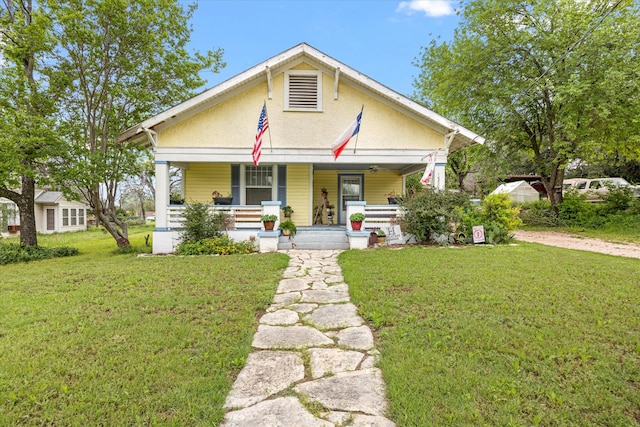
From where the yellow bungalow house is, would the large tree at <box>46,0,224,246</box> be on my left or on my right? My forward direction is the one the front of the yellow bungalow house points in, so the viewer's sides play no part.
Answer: on my right

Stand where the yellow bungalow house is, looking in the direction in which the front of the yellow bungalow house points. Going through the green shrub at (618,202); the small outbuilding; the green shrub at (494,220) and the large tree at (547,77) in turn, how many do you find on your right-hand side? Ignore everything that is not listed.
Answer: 0

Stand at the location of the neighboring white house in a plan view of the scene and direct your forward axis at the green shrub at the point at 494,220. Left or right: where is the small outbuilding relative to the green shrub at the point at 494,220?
left

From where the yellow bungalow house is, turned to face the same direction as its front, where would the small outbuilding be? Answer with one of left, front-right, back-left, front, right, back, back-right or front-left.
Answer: back-left

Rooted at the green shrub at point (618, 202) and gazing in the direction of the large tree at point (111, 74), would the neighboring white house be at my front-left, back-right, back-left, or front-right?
front-right

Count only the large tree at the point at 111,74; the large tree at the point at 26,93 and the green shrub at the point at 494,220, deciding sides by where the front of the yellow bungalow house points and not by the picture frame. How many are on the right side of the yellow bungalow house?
2

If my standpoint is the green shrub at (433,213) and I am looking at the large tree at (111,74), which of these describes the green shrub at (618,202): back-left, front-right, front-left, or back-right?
back-right

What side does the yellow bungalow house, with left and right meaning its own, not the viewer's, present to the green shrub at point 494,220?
left

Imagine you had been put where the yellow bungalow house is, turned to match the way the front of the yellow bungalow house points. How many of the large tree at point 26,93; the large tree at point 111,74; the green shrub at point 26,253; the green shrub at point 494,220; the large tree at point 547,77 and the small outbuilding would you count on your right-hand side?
3

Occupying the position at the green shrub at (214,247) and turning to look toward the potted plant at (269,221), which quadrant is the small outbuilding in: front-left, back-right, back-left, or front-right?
front-left

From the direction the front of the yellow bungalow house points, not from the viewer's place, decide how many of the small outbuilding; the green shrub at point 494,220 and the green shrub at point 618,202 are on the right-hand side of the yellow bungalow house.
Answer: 0

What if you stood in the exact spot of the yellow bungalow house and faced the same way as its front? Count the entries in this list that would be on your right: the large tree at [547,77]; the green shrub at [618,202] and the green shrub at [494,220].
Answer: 0

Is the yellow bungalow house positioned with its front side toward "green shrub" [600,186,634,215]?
no

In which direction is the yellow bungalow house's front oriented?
toward the camera

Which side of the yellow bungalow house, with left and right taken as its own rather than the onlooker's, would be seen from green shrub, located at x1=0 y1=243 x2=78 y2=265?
right
